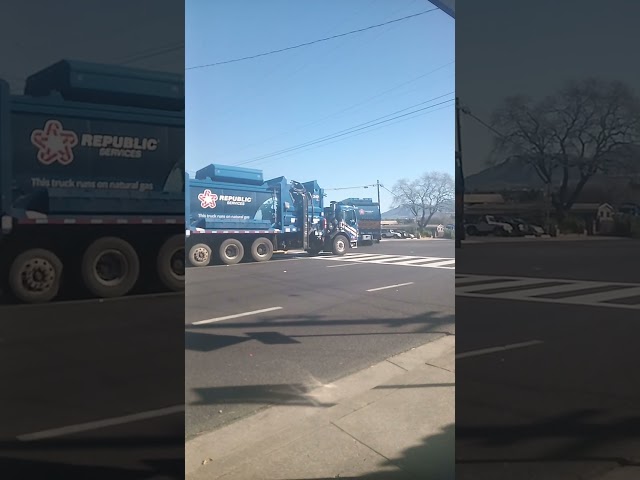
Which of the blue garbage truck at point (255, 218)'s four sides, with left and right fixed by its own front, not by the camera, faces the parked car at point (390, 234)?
front

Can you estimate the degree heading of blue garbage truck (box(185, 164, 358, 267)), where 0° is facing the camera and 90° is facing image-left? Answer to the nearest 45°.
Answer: approximately 225°
